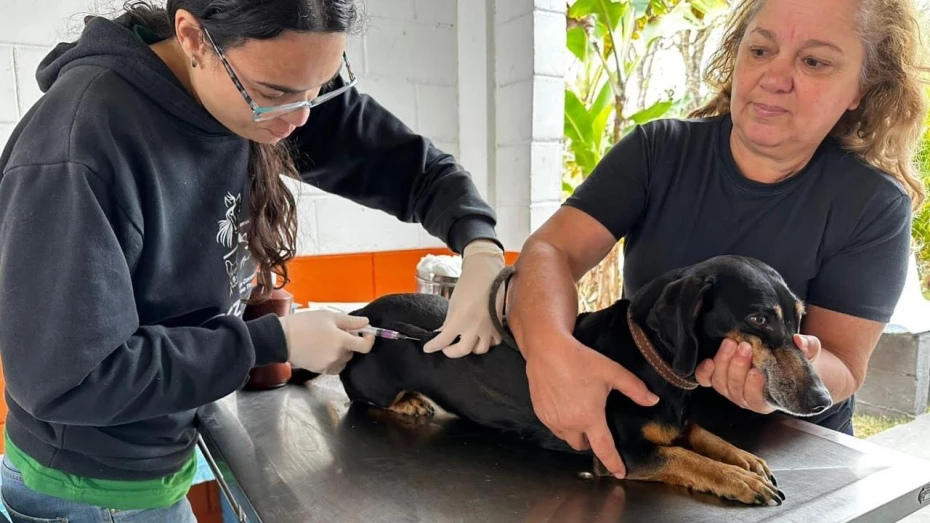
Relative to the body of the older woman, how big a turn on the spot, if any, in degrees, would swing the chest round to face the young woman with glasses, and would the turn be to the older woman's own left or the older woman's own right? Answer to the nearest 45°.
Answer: approximately 45° to the older woman's own right

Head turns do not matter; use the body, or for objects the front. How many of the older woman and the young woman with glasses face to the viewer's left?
0

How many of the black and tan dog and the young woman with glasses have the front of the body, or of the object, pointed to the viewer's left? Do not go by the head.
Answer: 0

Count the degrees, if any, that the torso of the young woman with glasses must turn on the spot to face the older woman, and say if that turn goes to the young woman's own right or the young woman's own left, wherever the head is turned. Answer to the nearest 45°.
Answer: approximately 45° to the young woman's own left

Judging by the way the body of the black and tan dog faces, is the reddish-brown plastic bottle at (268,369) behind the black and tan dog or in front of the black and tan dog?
behind

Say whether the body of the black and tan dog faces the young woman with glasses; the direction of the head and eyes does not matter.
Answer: no

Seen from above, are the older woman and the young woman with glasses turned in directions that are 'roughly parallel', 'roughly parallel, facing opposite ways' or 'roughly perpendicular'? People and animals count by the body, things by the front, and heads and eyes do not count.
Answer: roughly perpendicular

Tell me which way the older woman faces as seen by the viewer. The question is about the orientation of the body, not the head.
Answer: toward the camera

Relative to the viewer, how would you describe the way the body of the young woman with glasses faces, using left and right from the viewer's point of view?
facing the viewer and to the right of the viewer

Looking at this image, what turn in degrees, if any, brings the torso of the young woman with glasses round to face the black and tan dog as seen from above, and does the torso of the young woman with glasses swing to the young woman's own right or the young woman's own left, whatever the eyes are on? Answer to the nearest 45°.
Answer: approximately 45° to the young woman's own left

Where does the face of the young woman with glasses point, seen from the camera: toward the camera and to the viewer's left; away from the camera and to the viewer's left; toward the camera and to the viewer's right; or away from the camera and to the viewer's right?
toward the camera and to the viewer's right
